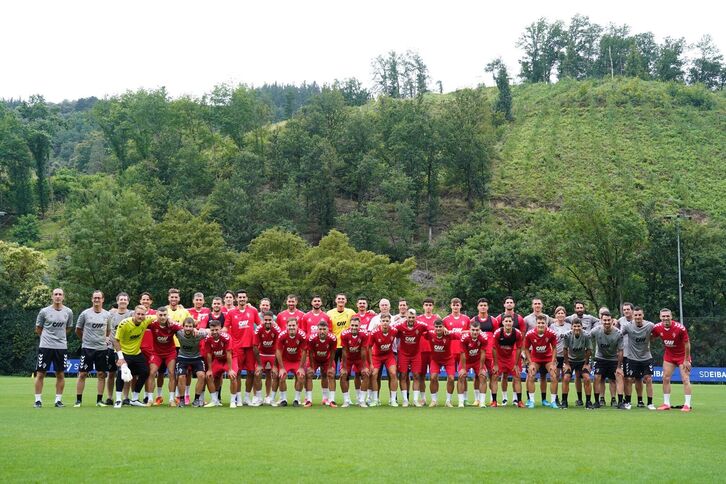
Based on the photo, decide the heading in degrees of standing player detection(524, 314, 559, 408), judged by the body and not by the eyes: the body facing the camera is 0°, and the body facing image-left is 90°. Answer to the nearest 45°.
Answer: approximately 0°

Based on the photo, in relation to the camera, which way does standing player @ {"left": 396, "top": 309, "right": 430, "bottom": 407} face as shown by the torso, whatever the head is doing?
toward the camera

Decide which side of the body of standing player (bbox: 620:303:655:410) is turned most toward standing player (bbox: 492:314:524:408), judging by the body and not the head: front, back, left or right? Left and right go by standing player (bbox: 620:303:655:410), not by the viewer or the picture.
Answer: right

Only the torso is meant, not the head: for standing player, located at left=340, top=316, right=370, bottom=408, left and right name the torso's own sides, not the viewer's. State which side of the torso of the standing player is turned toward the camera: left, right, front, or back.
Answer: front

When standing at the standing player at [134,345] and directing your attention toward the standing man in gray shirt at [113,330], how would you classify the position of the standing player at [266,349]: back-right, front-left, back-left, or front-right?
back-right

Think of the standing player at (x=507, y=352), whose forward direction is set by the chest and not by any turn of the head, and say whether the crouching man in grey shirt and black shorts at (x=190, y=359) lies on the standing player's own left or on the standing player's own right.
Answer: on the standing player's own right

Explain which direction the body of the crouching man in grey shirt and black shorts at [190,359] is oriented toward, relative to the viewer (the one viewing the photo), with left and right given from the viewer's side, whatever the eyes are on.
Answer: facing the viewer

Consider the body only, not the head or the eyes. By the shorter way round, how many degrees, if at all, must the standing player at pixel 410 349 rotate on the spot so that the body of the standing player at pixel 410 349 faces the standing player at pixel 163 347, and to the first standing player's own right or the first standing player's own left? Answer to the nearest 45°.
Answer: approximately 90° to the first standing player's own right

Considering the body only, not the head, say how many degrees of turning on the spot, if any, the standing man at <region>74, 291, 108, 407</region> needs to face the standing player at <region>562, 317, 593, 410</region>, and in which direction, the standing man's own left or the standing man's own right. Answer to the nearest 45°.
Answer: approximately 90° to the standing man's own left

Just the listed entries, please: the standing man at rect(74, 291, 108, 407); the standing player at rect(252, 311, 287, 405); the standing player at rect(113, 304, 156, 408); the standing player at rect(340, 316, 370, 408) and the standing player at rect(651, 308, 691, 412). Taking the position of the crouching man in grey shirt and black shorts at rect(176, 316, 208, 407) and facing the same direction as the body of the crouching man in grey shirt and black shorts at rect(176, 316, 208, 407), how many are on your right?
2

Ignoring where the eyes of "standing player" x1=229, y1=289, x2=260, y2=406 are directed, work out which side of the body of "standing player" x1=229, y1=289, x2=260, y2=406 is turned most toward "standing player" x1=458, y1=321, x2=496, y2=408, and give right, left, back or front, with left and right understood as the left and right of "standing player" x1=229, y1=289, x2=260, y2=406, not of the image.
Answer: left

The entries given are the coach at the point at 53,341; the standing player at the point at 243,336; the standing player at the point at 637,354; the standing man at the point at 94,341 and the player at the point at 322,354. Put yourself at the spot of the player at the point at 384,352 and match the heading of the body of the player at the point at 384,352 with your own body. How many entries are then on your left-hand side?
1

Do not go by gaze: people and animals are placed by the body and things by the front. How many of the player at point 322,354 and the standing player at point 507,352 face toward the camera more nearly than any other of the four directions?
2

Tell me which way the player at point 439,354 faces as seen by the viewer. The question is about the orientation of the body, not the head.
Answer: toward the camera
